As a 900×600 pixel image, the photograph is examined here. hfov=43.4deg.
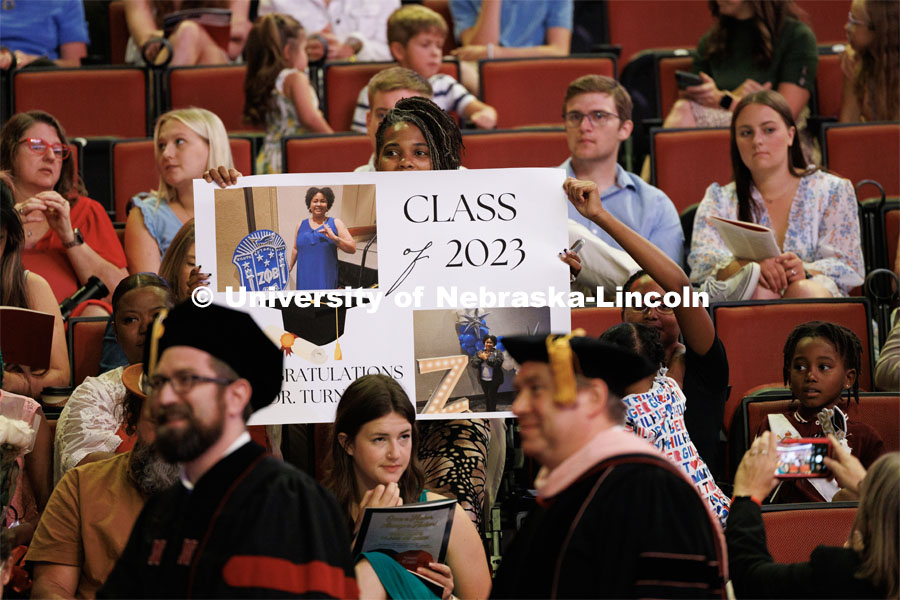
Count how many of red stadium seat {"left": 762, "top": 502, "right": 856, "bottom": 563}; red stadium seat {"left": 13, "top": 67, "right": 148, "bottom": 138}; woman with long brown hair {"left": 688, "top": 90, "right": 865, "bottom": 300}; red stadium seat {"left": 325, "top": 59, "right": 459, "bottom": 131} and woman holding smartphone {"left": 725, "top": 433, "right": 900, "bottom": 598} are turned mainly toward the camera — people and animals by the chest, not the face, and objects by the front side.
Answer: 4

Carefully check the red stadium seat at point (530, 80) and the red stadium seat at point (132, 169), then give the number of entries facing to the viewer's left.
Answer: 0

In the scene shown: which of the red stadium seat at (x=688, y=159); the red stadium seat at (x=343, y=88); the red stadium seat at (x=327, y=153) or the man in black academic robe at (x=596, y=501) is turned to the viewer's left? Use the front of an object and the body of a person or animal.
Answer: the man in black academic robe

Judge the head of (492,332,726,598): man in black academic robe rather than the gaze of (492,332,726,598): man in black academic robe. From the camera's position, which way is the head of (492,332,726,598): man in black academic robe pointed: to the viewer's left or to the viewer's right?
to the viewer's left

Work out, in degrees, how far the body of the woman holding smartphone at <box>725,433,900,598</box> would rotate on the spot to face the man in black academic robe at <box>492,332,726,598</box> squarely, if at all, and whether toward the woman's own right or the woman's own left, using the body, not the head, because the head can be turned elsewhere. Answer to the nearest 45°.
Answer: approximately 90° to the woman's own left

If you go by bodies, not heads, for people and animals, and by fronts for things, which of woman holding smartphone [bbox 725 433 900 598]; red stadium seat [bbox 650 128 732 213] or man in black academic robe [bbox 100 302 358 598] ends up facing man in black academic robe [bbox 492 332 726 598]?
the red stadium seat

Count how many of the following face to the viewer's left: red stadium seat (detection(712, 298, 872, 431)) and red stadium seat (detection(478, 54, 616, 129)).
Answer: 0

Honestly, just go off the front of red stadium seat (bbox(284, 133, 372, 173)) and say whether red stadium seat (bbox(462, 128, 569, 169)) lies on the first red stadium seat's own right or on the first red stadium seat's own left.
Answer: on the first red stadium seat's own left

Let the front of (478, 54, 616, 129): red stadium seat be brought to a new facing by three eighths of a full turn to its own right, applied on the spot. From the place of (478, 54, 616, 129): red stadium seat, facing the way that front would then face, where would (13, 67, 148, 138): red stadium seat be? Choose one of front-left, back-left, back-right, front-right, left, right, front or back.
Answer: front-left

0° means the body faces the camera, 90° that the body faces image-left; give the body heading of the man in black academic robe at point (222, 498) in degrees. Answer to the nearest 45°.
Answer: approximately 45°

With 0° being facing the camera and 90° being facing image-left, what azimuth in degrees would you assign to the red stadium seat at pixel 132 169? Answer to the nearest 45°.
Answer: approximately 0°

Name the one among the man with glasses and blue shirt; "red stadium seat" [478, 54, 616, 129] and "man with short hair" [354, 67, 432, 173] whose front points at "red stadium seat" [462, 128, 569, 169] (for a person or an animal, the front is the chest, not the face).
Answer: "red stadium seat" [478, 54, 616, 129]
